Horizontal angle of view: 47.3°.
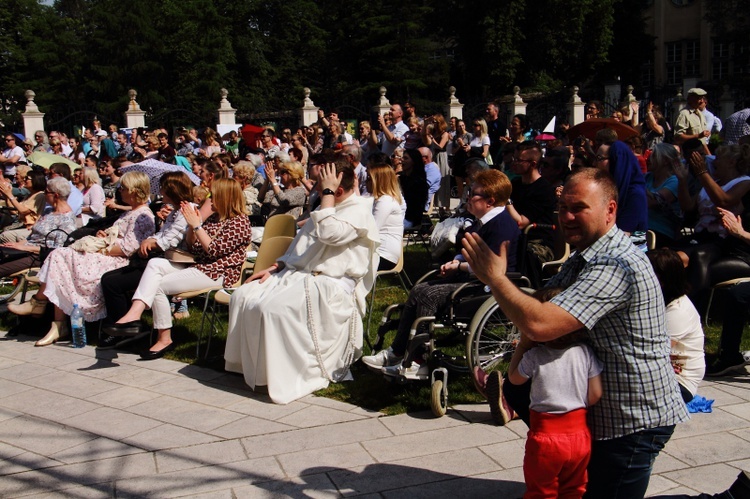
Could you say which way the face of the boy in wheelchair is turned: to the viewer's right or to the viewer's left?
to the viewer's left

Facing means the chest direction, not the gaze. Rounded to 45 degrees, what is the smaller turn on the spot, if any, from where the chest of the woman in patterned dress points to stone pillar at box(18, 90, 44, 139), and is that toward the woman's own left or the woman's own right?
approximately 90° to the woman's own right

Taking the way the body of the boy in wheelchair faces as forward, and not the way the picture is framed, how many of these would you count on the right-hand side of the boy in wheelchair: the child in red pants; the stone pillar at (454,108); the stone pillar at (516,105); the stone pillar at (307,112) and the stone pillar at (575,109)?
4

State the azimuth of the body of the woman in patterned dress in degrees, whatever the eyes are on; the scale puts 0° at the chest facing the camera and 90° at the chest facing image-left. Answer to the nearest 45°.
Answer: approximately 90°

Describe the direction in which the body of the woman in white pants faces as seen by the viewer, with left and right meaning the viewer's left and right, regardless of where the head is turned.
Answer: facing to the left of the viewer

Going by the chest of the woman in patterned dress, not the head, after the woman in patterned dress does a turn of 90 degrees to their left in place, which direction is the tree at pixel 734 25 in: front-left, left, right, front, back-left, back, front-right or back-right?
back-left

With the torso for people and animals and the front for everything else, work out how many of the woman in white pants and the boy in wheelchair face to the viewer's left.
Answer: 2

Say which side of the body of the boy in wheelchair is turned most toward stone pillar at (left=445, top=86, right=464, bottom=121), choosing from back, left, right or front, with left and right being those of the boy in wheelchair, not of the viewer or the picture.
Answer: right

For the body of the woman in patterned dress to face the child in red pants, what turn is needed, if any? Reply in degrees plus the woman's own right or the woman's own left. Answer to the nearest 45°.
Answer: approximately 90° to the woman's own left

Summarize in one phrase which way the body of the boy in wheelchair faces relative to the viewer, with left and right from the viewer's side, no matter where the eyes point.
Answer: facing to the left of the viewer
